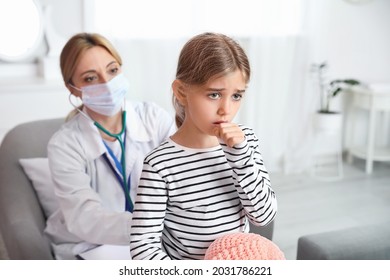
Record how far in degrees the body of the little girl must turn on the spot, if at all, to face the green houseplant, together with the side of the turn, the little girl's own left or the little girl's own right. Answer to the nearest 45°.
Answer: approximately 135° to the little girl's own left

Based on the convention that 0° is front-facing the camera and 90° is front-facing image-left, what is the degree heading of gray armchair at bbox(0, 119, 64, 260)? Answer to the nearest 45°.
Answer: approximately 315°

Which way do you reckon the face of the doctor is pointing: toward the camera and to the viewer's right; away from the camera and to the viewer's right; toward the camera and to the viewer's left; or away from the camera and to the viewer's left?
toward the camera and to the viewer's right

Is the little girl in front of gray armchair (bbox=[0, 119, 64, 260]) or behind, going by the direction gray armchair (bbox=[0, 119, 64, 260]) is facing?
in front

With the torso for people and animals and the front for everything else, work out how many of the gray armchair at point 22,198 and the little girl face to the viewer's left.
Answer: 0

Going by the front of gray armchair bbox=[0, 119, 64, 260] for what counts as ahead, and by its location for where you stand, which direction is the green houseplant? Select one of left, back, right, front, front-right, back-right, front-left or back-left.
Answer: left

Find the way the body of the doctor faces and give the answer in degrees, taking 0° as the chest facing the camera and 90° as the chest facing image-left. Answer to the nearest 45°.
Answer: approximately 315°

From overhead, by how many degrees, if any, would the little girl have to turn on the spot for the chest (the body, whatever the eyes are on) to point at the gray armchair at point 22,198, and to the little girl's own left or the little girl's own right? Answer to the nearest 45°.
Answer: approximately 180°

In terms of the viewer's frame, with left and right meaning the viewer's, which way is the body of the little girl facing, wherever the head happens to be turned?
facing the viewer and to the right of the viewer
